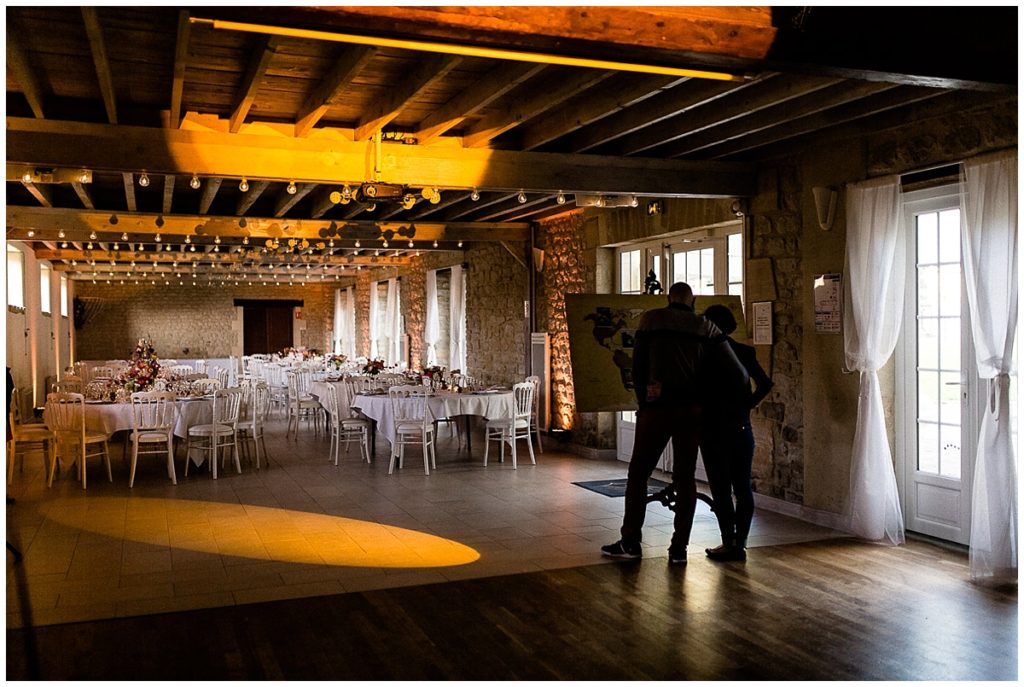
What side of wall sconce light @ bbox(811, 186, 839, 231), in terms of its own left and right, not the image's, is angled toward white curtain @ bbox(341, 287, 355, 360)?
right

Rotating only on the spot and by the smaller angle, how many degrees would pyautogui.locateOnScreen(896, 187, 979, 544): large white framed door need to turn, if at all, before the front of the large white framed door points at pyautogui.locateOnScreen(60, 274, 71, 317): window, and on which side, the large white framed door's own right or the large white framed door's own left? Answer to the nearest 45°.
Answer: approximately 45° to the large white framed door's own right

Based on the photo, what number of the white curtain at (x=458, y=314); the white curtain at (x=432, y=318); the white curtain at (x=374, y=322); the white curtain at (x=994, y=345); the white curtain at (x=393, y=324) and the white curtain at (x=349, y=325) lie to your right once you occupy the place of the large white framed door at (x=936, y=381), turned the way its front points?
5

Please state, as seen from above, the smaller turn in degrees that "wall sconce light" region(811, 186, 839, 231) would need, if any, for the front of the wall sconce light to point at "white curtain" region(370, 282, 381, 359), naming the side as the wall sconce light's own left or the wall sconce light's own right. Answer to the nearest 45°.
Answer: approximately 90° to the wall sconce light's own right

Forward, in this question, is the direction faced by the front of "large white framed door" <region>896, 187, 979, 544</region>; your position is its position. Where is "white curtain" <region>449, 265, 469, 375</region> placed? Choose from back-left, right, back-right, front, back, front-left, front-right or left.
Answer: right

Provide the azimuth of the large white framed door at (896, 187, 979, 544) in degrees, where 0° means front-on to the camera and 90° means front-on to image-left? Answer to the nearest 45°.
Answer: approximately 45°

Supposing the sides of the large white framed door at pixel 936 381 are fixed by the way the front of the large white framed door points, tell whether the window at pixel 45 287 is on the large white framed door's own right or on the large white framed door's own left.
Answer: on the large white framed door's own right

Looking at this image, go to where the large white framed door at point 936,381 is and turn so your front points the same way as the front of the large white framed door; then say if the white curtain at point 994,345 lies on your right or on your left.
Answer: on your left

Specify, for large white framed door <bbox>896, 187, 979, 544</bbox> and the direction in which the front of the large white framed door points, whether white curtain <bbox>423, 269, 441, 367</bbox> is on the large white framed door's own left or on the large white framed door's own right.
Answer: on the large white framed door's own right

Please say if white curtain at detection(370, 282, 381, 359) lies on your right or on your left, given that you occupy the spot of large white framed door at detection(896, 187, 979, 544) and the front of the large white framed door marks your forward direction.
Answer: on your right

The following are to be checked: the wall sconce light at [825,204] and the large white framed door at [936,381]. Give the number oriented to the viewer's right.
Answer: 0

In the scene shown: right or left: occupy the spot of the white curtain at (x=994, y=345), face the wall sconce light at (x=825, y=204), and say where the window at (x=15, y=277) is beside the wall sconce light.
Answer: left

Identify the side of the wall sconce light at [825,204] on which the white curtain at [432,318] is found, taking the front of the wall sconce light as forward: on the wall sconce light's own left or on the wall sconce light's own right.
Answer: on the wall sconce light's own right
